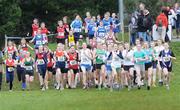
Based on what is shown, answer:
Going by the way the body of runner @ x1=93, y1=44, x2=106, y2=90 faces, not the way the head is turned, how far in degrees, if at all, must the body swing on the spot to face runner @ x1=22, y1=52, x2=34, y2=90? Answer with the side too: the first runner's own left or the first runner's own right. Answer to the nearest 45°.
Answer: approximately 90° to the first runner's own right

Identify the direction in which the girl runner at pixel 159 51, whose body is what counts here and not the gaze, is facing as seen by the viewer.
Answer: toward the camera

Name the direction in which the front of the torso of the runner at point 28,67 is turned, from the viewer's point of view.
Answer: toward the camera

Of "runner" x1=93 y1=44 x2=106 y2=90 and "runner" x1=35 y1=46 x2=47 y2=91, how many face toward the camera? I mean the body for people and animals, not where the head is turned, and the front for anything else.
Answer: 2

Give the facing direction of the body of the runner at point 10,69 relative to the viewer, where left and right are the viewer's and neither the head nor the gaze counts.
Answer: facing the viewer

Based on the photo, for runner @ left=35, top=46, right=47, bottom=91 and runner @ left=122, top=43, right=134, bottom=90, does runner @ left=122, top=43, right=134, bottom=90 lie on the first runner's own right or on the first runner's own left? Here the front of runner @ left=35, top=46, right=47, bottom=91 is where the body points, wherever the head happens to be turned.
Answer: on the first runner's own left

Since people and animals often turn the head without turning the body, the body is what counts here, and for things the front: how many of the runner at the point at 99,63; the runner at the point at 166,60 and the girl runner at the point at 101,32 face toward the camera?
3
